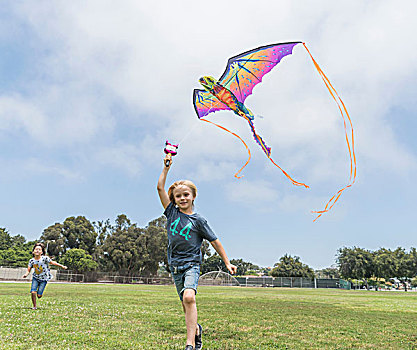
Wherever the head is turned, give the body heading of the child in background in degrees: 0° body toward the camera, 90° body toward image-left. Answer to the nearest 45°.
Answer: approximately 0°
